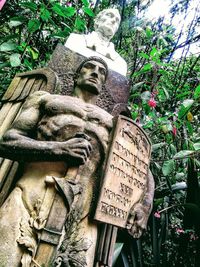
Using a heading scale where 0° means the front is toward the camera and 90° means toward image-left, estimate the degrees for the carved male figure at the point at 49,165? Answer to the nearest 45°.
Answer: approximately 315°
